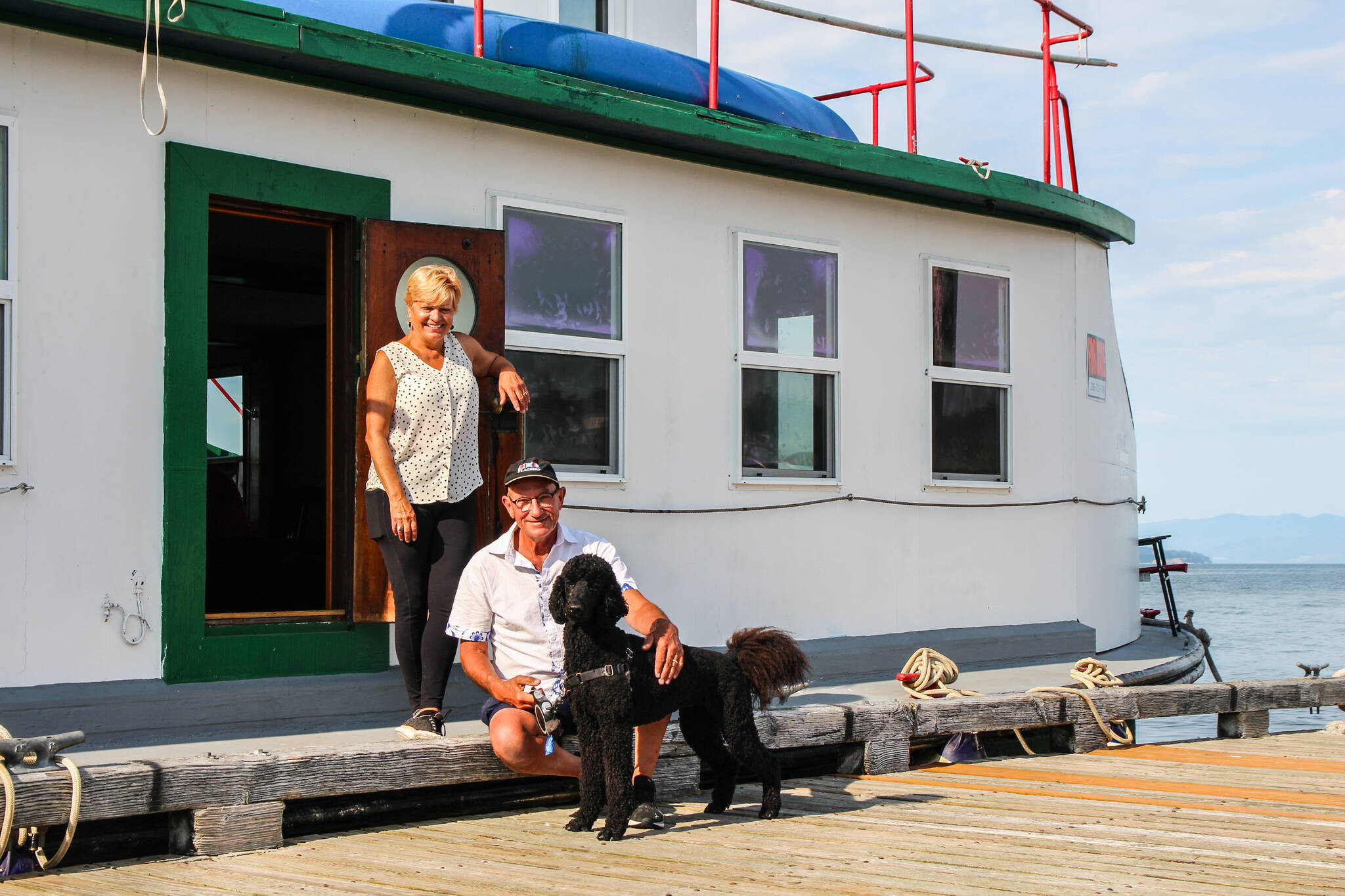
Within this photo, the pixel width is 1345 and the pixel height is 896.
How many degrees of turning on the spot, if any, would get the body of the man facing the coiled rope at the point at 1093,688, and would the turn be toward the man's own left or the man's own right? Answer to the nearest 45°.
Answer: approximately 135° to the man's own left

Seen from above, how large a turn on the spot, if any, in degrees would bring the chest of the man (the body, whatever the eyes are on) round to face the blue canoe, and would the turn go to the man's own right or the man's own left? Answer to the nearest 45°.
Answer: approximately 180°

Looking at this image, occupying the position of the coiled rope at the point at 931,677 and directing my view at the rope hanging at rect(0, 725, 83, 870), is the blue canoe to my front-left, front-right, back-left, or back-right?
front-right

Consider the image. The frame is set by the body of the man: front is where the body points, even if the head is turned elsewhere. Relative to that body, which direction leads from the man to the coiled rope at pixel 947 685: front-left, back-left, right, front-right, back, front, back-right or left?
back-left

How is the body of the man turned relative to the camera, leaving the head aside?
toward the camera

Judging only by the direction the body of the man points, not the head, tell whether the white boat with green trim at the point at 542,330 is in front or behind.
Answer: behind

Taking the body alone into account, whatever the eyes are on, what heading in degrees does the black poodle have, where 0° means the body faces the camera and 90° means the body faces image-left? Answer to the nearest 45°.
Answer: approximately 45°

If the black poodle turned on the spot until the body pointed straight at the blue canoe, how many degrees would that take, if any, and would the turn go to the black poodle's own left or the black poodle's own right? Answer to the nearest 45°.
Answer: approximately 135° to the black poodle's own right

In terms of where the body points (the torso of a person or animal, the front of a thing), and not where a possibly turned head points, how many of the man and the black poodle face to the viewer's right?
0

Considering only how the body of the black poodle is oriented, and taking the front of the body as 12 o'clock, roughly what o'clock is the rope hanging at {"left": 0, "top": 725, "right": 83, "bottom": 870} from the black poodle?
The rope hanging is roughly at 1 o'clock from the black poodle.
